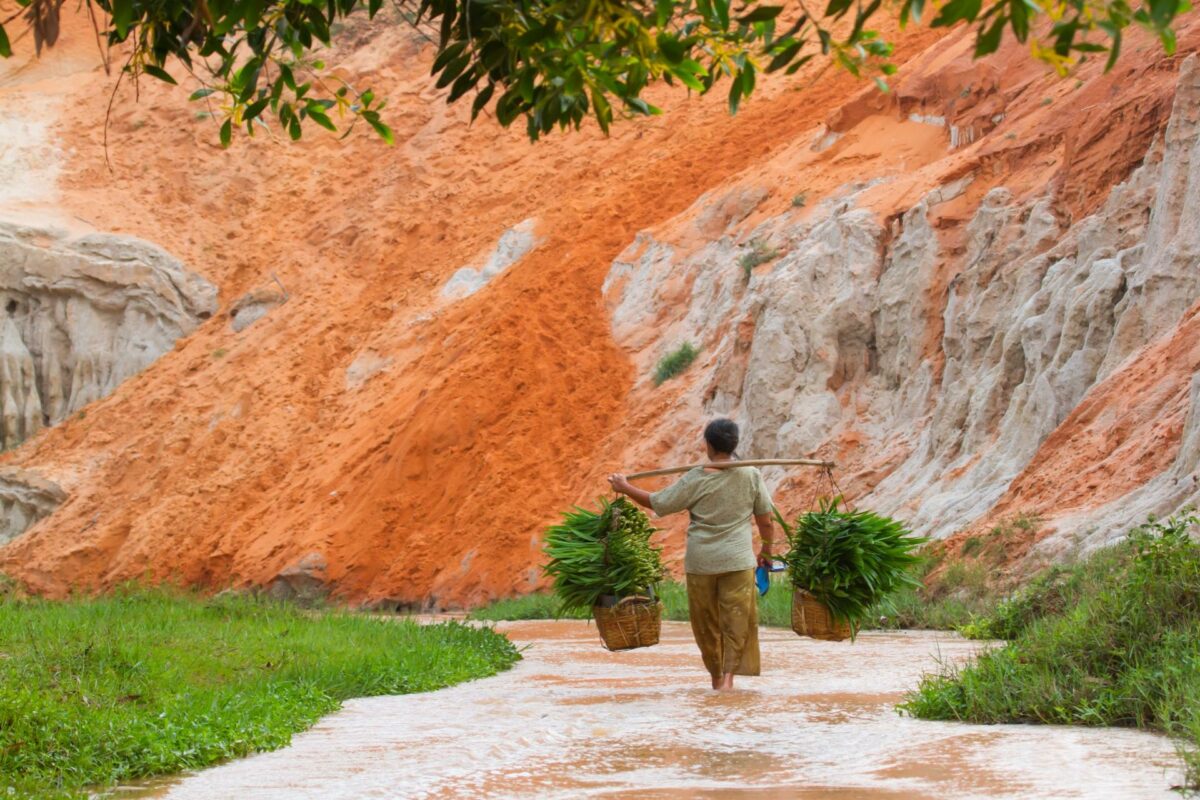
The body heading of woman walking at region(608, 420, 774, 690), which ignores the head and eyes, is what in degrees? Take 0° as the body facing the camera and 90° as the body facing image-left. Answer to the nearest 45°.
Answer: approximately 180°

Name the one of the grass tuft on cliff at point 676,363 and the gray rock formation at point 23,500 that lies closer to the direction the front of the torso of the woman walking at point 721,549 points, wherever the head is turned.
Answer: the grass tuft on cliff

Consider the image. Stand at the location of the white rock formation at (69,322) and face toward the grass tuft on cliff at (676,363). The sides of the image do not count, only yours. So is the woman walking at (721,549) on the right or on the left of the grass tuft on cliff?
right

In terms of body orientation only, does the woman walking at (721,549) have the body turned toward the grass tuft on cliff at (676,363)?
yes

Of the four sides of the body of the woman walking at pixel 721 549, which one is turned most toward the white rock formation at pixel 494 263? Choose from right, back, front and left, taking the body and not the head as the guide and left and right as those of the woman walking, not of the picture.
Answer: front

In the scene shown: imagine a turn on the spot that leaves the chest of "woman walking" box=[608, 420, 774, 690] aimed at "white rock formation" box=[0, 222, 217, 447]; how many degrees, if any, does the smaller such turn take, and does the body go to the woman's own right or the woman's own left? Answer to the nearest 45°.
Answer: approximately 45° to the woman's own left

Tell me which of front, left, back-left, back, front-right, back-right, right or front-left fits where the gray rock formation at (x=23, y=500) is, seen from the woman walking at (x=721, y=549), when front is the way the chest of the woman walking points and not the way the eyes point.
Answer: front-left
